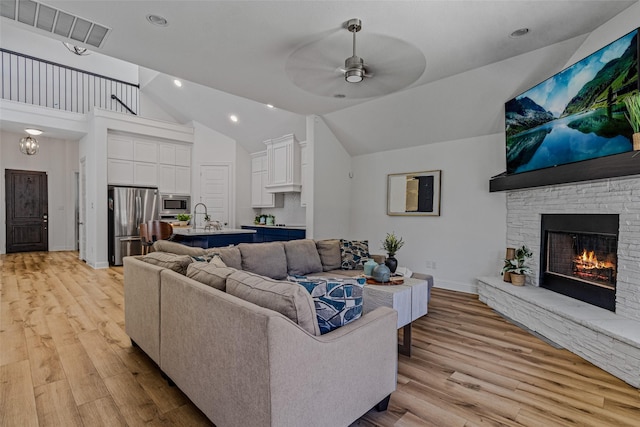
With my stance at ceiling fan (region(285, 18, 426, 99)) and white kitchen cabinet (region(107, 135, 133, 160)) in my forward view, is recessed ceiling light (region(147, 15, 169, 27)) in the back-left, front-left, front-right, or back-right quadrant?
front-left

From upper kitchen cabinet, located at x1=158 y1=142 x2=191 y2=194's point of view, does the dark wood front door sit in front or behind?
behind

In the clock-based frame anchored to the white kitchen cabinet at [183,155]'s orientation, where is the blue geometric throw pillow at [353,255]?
The blue geometric throw pillow is roughly at 11 o'clock from the white kitchen cabinet.

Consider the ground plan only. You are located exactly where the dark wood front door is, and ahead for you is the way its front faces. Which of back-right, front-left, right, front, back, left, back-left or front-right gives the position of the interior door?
front-left

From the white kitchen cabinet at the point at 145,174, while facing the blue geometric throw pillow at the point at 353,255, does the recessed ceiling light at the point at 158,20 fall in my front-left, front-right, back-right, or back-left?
front-right

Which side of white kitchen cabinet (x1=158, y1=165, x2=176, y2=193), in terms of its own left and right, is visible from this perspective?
front

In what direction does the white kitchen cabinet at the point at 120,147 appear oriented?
toward the camera

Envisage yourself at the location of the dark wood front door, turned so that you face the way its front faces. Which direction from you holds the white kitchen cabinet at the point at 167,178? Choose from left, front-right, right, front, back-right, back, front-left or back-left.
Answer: front-left

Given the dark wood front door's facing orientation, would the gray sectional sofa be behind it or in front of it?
in front

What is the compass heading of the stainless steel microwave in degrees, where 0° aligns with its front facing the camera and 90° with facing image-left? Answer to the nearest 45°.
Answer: approximately 0°

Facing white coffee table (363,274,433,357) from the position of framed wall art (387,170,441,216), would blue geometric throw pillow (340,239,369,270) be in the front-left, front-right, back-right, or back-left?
front-right

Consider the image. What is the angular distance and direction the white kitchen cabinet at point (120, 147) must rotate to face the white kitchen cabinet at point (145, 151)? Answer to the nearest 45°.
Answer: approximately 90° to its left

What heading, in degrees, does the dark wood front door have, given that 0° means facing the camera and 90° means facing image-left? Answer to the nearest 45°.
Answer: approximately 0°

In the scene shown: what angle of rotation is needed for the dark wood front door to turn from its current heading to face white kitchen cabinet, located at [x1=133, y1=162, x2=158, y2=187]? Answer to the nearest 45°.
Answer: approximately 45° to its left
